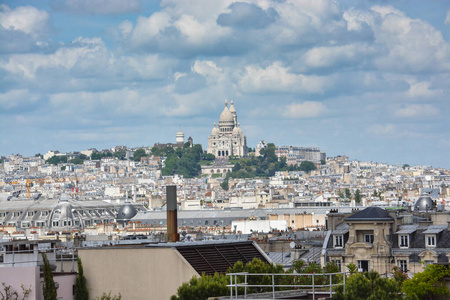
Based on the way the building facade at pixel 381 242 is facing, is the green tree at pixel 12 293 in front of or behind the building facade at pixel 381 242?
in front

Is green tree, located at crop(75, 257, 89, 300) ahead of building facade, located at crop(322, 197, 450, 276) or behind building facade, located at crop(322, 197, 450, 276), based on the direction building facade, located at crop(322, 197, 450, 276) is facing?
ahead

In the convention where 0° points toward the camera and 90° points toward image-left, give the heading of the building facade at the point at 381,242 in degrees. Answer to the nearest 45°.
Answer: approximately 0°

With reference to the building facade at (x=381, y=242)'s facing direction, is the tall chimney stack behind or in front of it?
in front

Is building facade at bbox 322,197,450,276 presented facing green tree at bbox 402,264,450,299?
yes

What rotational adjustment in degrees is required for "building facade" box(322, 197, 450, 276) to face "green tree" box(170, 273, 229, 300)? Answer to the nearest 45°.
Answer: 0° — it already faces it
